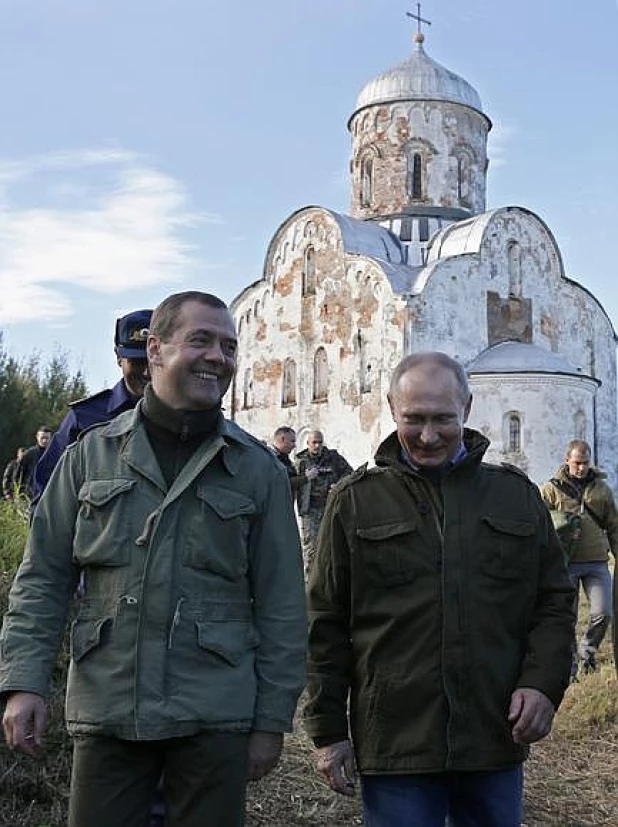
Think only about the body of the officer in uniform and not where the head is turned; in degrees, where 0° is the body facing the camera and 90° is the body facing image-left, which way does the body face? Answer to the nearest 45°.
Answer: approximately 0°

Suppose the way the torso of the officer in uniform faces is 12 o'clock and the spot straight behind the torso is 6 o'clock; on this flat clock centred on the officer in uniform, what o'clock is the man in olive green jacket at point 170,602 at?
The man in olive green jacket is roughly at 12 o'clock from the officer in uniform.

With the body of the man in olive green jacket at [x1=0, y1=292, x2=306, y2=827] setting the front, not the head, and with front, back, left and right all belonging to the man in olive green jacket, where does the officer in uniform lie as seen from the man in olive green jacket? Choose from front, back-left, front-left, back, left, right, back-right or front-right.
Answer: back

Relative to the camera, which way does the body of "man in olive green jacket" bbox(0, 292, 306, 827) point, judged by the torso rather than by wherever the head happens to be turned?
toward the camera

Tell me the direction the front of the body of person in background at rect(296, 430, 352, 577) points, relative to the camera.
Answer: toward the camera

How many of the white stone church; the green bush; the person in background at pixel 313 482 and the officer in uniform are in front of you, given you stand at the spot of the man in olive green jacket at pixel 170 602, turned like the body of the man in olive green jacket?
0

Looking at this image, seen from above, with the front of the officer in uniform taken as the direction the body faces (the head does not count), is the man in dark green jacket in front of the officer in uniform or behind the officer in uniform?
in front

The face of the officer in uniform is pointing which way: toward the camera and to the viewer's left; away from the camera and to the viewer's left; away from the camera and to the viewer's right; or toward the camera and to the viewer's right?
toward the camera and to the viewer's right

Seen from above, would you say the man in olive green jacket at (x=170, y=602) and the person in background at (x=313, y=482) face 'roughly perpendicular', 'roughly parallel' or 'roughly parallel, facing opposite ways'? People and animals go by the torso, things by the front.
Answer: roughly parallel

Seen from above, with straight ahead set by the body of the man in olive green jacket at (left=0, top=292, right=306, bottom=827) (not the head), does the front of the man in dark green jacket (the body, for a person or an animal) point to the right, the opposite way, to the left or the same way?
the same way

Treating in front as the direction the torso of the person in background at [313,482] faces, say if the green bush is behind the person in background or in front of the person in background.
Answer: in front

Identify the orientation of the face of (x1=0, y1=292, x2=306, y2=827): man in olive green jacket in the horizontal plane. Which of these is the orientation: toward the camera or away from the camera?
toward the camera

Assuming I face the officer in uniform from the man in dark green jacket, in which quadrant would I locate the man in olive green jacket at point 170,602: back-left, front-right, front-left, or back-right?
front-left

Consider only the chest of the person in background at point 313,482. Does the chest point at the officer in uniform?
yes

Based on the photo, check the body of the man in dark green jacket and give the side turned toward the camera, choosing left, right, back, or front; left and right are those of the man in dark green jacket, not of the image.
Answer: front
